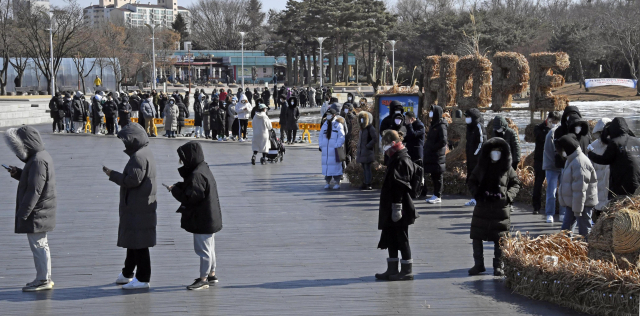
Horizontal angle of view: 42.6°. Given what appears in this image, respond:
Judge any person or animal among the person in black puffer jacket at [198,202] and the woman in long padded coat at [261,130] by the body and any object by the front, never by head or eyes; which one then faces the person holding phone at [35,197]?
the person in black puffer jacket

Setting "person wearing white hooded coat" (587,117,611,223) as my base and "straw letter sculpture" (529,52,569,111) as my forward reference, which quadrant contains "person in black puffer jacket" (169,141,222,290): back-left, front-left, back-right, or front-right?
back-left

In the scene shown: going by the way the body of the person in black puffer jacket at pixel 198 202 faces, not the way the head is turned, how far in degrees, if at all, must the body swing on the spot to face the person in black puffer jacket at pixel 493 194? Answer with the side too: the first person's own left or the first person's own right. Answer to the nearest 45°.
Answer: approximately 180°
